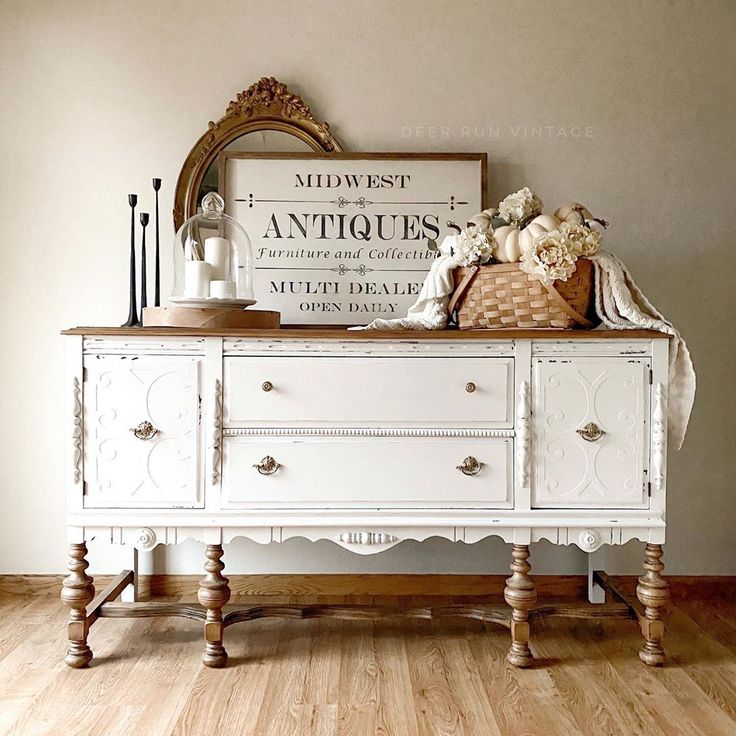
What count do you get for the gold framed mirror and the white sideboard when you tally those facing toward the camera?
2

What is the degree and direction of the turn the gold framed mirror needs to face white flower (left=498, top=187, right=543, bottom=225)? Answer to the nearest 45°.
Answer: approximately 45° to its left

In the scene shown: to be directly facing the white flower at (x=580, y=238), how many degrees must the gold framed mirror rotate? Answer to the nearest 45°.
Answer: approximately 45° to its left

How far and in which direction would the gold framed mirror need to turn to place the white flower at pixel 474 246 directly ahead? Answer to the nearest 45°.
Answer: approximately 45° to its left

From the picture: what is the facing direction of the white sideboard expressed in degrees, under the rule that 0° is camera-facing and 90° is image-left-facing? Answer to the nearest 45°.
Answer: approximately 0°

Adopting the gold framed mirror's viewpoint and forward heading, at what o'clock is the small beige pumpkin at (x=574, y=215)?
The small beige pumpkin is roughly at 10 o'clock from the gold framed mirror.

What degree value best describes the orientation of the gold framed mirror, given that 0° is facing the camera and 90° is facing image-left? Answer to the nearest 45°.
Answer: approximately 0°
